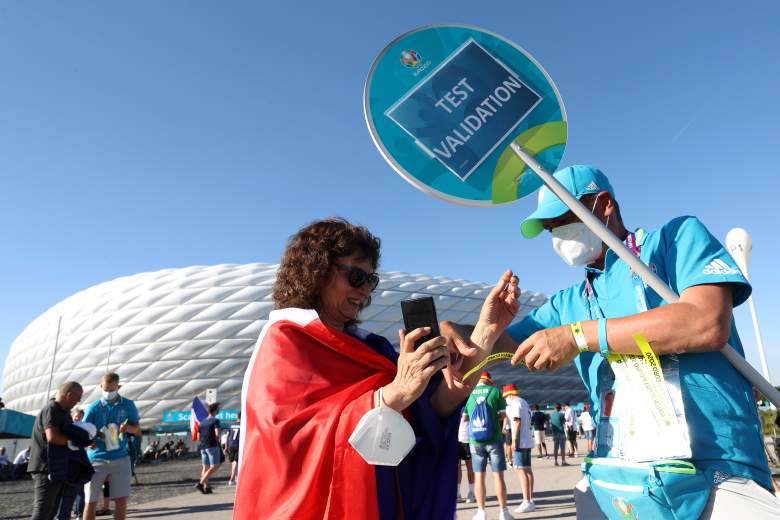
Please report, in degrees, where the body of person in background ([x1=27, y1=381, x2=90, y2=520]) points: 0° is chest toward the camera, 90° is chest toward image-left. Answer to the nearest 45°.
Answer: approximately 270°

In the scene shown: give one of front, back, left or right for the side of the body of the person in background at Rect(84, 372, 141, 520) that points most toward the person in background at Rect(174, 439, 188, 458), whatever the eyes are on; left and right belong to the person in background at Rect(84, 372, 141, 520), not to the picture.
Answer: back

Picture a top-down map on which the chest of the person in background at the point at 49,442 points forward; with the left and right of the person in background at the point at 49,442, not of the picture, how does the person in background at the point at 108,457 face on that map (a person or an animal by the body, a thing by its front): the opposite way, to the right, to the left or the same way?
to the right

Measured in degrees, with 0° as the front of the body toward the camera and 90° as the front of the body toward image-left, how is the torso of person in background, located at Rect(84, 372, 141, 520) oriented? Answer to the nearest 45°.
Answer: approximately 0°

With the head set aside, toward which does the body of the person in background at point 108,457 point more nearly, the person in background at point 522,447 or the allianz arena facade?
the person in background

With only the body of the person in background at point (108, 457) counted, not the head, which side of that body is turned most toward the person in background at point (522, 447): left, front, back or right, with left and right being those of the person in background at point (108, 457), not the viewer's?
left

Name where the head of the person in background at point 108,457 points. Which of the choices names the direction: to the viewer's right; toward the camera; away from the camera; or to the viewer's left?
toward the camera

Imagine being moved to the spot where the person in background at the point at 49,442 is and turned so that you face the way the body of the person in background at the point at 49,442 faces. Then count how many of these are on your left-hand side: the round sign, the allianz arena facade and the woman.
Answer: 1

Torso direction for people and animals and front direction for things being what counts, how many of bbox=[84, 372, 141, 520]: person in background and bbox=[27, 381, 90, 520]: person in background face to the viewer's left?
0

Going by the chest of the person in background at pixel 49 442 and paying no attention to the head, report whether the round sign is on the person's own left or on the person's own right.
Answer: on the person's own right
